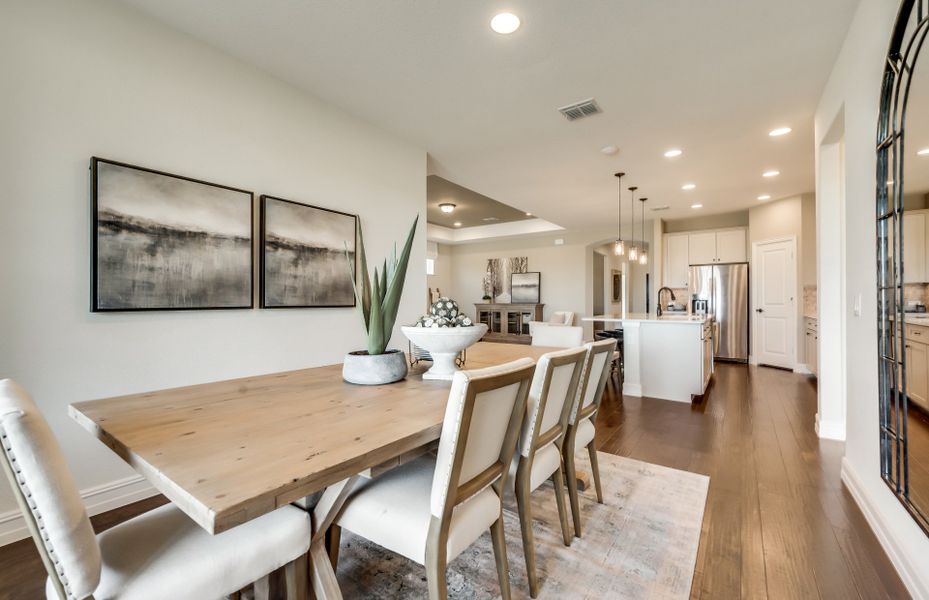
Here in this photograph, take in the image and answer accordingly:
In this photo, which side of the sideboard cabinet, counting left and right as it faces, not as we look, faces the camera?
front

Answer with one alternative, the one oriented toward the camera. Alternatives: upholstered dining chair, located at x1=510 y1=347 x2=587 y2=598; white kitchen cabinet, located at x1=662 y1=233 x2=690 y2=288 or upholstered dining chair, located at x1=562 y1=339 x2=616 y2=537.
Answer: the white kitchen cabinet

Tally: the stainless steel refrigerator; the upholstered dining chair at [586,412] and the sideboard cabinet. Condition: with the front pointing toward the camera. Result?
2

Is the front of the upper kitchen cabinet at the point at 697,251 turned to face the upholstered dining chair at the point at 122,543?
yes

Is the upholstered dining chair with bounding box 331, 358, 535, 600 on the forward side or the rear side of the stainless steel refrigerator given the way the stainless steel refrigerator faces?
on the forward side

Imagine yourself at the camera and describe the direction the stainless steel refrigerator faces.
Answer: facing the viewer

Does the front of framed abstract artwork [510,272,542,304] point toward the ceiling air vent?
yes

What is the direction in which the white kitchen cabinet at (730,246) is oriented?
toward the camera

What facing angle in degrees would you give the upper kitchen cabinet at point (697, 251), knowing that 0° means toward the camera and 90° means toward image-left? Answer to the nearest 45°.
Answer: approximately 0°

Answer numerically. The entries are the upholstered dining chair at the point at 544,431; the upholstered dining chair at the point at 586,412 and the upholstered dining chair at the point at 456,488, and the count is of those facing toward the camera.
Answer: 0

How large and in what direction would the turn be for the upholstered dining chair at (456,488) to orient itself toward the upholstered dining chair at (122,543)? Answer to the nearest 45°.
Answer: approximately 45° to its left

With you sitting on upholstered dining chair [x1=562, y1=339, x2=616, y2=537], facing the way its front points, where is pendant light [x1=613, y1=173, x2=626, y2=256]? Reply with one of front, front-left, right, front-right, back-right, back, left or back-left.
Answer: front-right

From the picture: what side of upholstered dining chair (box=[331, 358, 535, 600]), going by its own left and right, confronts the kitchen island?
right

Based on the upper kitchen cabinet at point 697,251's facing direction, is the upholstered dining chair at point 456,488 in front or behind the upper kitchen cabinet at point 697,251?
in front

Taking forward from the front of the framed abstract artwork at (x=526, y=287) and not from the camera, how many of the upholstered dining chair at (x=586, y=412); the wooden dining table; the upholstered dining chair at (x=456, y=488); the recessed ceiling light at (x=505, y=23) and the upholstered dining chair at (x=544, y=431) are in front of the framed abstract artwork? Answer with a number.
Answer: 5
